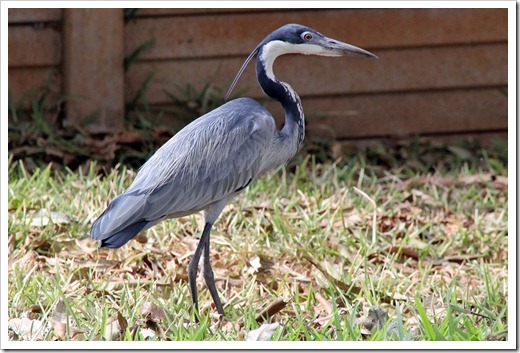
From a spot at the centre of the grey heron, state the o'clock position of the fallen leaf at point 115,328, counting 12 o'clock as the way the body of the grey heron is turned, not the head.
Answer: The fallen leaf is roughly at 4 o'clock from the grey heron.

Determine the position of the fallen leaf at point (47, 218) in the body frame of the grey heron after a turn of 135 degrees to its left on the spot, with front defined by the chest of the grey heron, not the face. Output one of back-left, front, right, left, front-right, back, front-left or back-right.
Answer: front

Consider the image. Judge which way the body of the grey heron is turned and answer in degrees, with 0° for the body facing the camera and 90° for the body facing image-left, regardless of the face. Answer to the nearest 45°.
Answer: approximately 270°

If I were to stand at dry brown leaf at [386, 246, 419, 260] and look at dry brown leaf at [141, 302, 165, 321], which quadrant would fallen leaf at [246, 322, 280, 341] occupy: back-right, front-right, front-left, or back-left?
front-left

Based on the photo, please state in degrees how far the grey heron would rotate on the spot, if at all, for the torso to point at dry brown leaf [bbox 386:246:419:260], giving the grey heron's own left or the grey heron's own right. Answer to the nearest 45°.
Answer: approximately 45° to the grey heron's own left

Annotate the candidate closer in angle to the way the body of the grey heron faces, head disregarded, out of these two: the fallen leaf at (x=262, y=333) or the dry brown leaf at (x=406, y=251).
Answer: the dry brown leaf

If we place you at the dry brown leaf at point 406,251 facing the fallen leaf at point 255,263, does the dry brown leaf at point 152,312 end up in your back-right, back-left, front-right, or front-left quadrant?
front-left

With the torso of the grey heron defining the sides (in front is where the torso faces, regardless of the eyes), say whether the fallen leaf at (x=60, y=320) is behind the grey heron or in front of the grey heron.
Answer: behind

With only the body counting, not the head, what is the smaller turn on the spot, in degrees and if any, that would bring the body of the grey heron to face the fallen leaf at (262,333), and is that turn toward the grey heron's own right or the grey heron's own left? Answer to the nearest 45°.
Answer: approximately 90° to the grey heron's own right

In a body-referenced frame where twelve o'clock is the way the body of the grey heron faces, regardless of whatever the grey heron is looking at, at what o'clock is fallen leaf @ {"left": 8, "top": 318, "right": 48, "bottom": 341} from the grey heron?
The fallen leaf is roughly at 5 o'clock from the grey heron.
